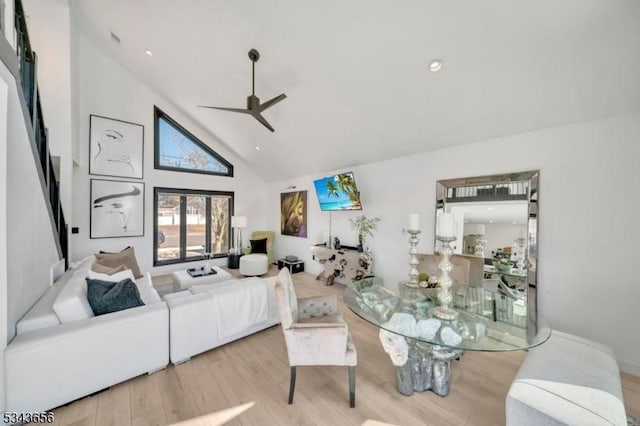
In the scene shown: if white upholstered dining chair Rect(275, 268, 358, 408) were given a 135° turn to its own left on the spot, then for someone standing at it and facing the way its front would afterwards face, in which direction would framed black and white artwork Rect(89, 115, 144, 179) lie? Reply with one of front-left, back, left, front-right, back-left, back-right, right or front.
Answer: front

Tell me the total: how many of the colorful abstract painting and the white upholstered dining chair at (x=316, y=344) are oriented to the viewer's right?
1

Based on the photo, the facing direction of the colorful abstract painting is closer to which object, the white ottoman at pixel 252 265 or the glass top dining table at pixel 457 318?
the white ottoman

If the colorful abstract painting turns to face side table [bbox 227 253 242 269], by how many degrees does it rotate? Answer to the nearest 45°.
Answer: approximately 45° to its right

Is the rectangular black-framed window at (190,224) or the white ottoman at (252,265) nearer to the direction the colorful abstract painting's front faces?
the white ottoman

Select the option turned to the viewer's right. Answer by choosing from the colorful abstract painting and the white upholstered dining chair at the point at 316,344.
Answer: the white upholstered dining chair

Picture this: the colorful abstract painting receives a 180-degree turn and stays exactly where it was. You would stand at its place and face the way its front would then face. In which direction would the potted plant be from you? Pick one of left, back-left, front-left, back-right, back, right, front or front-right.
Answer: right

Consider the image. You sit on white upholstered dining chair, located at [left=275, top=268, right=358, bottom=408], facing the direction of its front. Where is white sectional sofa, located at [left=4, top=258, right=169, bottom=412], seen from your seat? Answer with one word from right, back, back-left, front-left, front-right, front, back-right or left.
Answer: back

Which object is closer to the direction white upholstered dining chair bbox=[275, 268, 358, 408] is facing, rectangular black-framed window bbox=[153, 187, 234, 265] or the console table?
the console table

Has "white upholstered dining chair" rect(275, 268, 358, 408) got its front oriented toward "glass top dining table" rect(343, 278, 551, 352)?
yes

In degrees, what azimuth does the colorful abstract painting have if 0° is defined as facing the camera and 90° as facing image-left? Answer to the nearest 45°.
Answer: approximately 45°

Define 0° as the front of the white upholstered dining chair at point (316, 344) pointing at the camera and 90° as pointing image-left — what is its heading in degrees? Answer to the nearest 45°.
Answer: approximately 270°

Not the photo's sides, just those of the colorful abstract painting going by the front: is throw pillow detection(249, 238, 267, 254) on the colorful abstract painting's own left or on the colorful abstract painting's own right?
on the colorful abstract painting's own right

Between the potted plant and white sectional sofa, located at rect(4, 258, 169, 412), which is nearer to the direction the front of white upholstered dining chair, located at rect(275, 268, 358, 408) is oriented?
the potted plant
